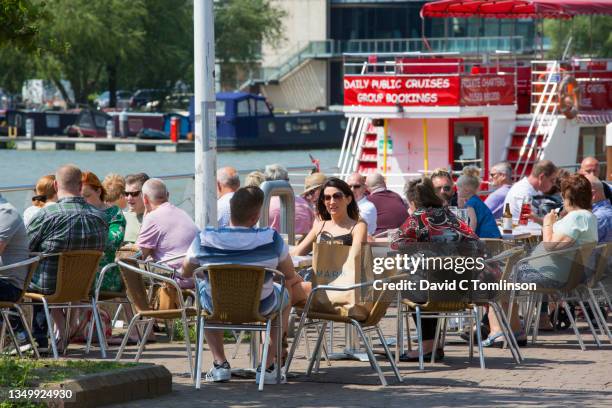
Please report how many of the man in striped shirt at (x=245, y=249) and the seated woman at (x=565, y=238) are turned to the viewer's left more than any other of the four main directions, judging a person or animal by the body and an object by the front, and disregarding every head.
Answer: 1

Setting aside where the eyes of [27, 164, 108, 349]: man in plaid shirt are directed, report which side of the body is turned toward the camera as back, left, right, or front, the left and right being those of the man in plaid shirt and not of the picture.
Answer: back

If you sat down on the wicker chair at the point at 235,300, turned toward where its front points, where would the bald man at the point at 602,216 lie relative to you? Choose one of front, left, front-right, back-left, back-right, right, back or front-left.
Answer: front-right

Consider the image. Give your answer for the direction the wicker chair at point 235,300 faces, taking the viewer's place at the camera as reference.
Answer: facing away from the viewer

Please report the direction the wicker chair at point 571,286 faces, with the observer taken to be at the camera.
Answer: facing to the left of the viewer

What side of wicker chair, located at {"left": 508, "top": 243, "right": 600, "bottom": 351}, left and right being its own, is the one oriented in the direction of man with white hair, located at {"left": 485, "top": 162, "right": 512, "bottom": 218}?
right

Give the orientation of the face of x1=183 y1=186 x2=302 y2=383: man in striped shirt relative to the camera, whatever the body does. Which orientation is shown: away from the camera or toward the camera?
away from the camera

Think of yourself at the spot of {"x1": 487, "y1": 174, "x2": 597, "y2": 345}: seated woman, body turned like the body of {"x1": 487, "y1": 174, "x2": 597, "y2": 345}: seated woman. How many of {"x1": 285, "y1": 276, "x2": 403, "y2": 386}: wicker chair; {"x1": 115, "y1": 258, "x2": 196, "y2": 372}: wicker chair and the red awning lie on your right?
1

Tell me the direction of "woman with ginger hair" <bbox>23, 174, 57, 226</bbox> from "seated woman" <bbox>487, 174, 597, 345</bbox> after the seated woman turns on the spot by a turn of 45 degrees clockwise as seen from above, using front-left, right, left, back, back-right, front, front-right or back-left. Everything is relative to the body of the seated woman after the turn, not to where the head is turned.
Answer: front-left

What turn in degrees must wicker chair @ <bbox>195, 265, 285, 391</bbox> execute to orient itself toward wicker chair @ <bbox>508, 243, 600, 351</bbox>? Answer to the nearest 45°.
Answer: approximately 45° to its right

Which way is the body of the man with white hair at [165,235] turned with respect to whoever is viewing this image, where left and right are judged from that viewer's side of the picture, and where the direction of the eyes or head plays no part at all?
facing away from the viewer and to the left of the viewer

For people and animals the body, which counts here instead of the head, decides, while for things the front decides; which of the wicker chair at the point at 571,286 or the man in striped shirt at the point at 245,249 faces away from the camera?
the man in striped shirt

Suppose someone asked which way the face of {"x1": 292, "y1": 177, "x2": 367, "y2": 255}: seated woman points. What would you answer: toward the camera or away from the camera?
toward the camera

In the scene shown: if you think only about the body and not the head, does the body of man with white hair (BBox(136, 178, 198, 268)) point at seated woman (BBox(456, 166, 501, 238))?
no

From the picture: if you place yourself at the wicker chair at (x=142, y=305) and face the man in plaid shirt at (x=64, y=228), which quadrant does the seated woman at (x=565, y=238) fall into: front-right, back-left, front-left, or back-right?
back-right

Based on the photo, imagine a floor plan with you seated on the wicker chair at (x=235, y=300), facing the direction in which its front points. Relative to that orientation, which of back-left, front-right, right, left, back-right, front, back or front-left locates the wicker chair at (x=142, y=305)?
front-left

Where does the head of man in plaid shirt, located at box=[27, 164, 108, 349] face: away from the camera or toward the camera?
away from the camera

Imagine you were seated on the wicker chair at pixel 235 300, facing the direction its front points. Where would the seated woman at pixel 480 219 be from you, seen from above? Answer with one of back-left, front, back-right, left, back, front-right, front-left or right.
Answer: front-right
